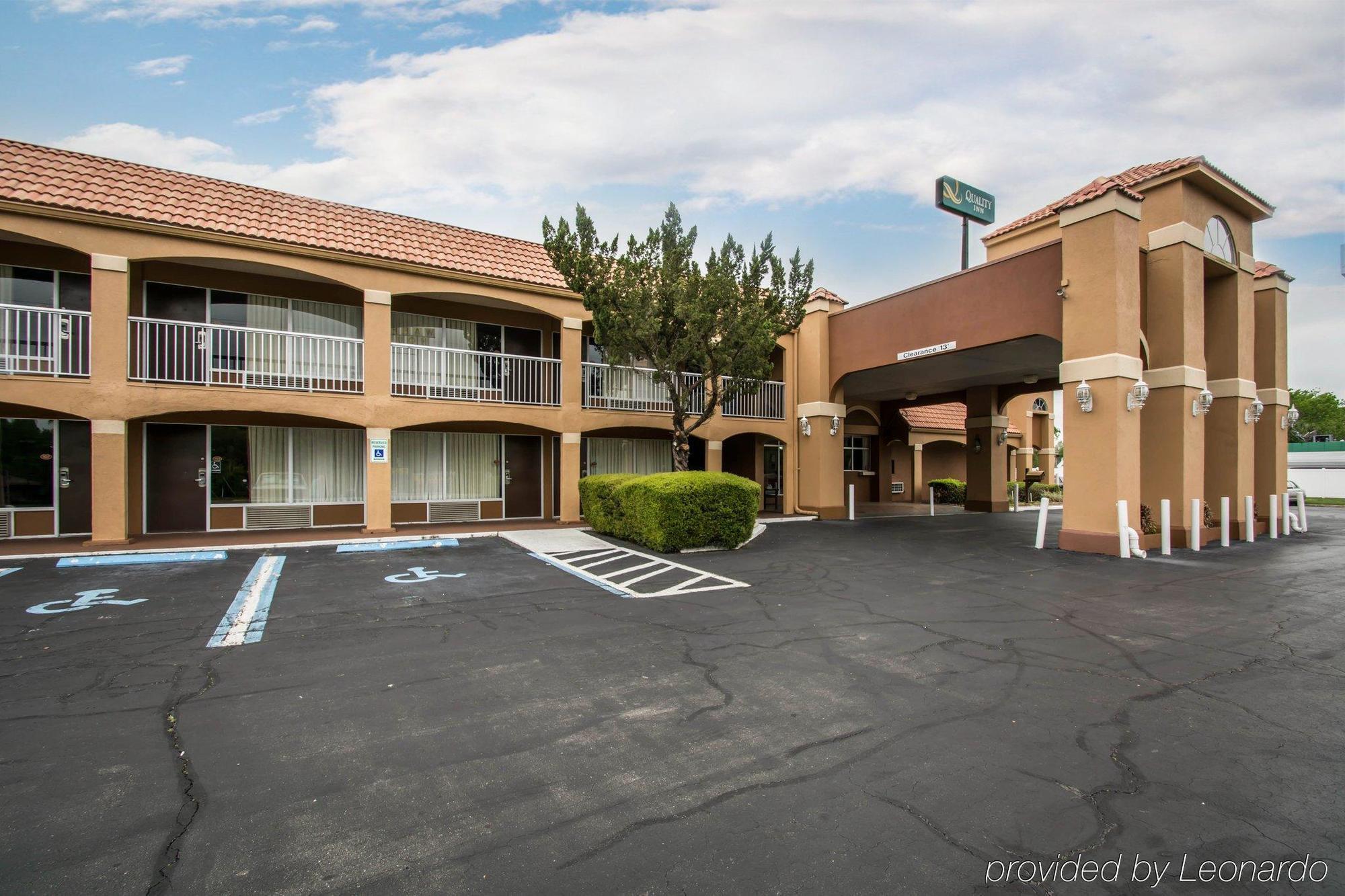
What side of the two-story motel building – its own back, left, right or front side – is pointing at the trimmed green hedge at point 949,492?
left

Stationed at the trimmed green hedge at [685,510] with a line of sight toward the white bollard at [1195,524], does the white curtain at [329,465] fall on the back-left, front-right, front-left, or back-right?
back-left

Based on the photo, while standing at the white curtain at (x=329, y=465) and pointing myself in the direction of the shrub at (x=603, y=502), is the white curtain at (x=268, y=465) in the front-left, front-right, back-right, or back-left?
back-right

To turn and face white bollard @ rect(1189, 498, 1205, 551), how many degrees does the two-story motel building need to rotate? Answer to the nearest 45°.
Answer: approximately 45° to its left

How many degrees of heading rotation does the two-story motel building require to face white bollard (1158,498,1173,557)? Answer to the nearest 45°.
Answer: approximately 45° to its left

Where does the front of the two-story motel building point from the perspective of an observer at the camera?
facing the viewer and to the right of the viewer

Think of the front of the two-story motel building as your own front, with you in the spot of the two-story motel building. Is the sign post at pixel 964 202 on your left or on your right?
on your left
